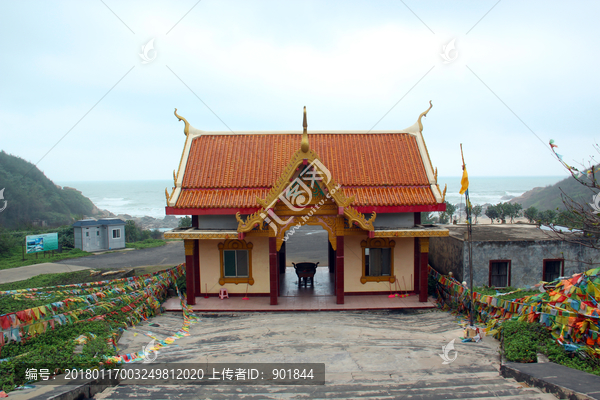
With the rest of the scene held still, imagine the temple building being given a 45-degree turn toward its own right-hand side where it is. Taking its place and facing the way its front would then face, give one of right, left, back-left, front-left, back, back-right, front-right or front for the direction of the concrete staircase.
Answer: front-left

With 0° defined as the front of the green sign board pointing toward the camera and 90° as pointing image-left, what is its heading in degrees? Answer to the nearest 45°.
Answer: approximately 0°

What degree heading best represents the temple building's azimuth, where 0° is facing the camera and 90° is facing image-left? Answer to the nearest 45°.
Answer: approximately 0°

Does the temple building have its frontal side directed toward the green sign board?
no

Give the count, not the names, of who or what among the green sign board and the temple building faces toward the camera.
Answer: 2

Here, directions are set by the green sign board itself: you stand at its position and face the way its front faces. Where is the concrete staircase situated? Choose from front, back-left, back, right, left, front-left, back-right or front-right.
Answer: front

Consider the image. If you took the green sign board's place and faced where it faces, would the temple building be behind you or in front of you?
in front
